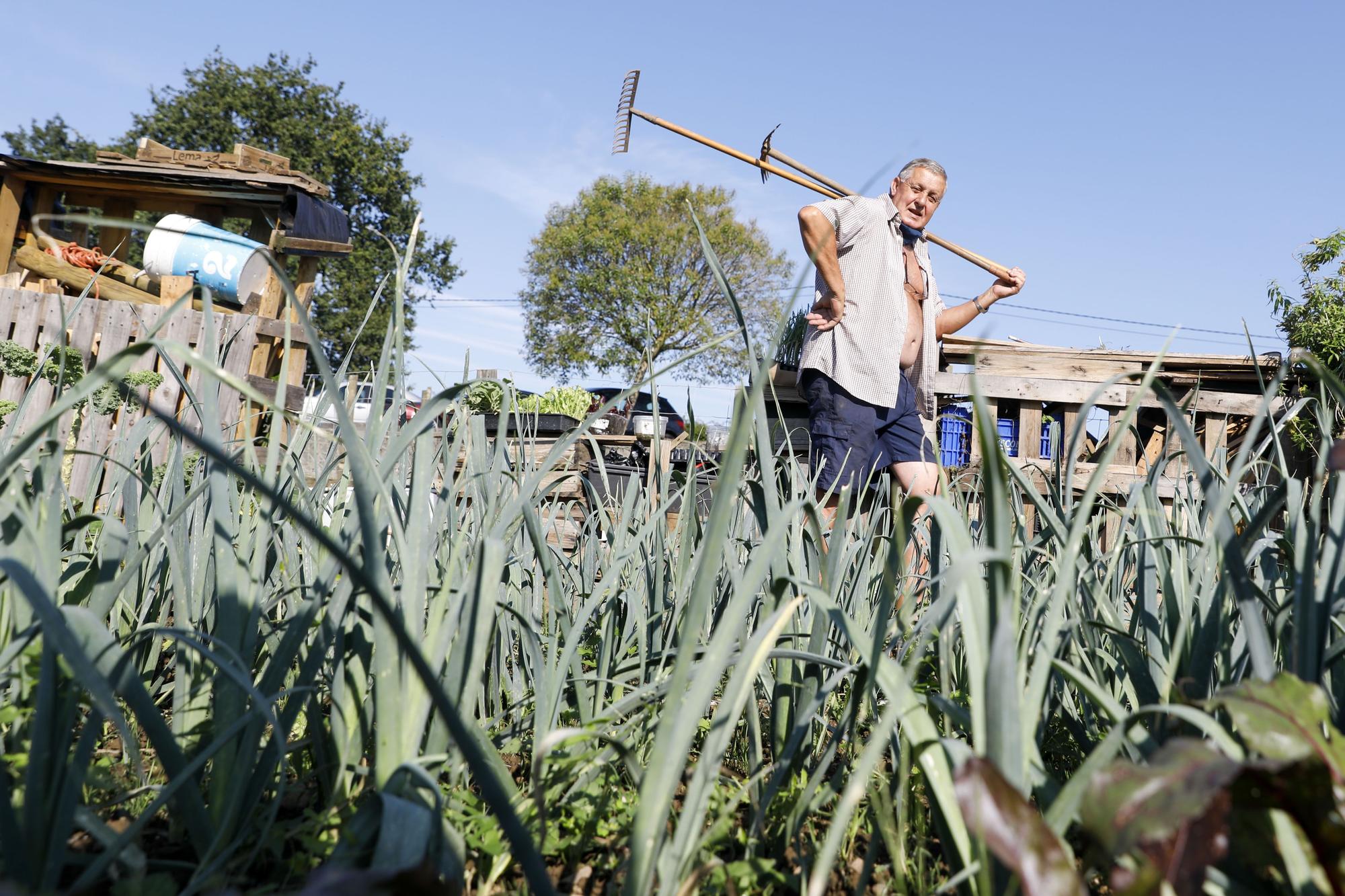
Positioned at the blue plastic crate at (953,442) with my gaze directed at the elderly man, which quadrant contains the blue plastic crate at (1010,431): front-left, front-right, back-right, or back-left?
back-left

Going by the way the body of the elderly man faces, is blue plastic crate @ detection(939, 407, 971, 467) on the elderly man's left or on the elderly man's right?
on the elderly man's left

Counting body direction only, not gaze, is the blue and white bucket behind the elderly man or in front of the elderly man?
behind

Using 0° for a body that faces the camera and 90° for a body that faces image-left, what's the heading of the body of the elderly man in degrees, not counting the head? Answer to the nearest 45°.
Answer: approximately 315°

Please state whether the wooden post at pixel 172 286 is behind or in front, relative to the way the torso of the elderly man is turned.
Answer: behind

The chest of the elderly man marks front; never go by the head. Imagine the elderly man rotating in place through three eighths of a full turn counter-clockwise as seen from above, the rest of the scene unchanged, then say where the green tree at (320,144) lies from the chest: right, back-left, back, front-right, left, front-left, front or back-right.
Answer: front-left

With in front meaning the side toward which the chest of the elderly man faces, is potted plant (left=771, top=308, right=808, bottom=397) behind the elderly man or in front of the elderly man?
behind

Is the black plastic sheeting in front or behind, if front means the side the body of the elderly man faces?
behind

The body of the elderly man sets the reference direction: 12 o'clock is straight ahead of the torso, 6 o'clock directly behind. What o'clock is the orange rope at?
The orange rope is roughly at 5 o'clock from the elderly man.

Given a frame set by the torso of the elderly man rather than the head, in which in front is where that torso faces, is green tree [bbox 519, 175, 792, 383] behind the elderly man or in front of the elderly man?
behind
